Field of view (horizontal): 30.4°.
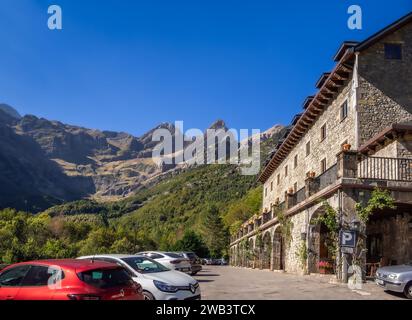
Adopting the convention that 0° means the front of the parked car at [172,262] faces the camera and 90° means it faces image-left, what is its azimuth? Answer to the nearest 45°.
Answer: approximately 315°

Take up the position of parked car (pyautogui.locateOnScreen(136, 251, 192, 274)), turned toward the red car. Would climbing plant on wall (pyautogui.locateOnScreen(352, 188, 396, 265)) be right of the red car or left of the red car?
left

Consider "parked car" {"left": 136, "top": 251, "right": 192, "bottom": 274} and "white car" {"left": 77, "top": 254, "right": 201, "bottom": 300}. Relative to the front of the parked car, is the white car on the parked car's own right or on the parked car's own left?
on the parked car's own right

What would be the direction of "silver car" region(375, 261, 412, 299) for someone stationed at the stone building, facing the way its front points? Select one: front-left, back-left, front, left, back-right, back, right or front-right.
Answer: front-left
